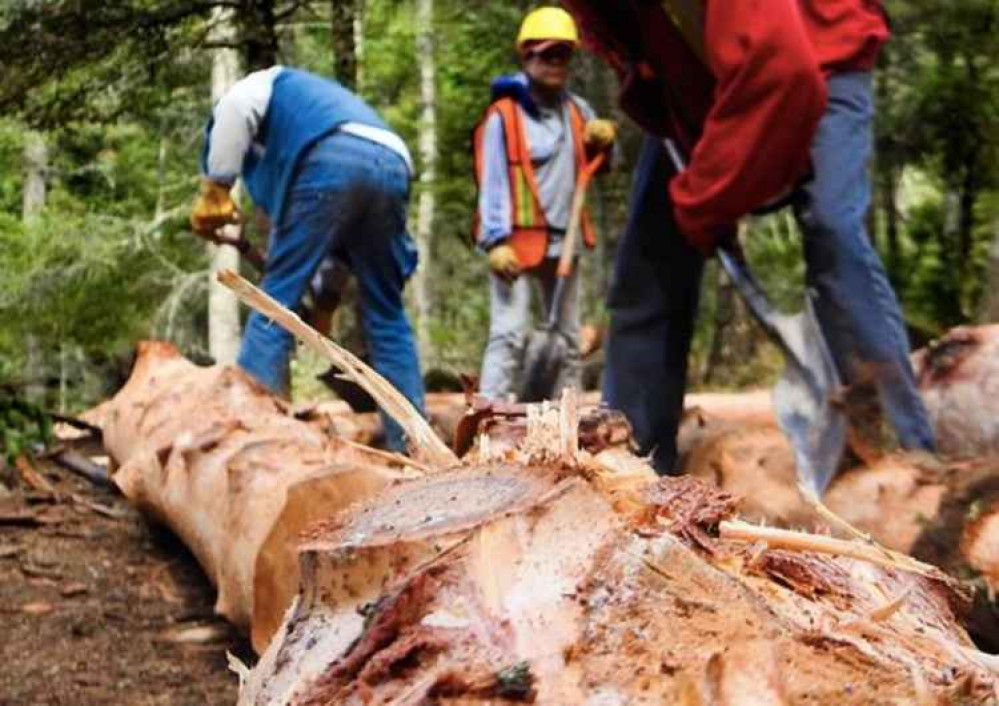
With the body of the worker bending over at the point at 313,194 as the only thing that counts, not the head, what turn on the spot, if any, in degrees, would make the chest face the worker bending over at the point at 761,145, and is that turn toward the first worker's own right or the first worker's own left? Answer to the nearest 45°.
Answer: approximately 180°

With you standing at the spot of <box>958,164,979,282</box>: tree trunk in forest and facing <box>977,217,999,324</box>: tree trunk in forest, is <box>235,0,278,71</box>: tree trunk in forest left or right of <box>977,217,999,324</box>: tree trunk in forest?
right

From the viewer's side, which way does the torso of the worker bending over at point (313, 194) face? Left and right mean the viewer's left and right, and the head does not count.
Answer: facing away from the viewer and to the left of the viewer

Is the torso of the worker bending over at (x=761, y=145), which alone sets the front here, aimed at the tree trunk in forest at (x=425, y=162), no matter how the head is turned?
no

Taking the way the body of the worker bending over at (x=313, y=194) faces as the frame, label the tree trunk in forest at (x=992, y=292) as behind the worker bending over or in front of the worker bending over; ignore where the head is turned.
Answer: behind

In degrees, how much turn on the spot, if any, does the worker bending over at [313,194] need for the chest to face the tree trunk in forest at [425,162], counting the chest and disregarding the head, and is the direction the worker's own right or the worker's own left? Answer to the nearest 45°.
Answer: approximately 45° to the worker's own right

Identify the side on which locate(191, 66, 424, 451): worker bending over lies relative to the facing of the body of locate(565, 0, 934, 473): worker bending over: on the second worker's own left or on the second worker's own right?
on the second worker's own right

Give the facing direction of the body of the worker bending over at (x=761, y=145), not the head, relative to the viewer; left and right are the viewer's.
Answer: facing the viewer and to the left of the viewer

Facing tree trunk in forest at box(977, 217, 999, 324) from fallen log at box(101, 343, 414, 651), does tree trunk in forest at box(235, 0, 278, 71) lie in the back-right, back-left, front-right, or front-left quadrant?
front-left

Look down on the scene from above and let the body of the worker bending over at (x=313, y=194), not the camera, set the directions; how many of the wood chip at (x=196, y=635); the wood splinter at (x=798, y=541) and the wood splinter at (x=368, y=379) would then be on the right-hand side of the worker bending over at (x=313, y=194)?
0

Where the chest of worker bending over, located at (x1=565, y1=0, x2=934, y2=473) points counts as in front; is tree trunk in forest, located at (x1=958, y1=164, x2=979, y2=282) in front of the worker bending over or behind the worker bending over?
behind

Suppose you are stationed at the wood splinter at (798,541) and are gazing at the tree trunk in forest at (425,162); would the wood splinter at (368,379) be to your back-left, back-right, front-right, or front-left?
front-left

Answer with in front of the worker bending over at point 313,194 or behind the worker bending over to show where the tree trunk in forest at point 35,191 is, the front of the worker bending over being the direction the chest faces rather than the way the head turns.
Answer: in front

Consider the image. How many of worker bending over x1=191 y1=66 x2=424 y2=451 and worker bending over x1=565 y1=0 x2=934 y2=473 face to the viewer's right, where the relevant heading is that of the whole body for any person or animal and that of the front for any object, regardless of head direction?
0

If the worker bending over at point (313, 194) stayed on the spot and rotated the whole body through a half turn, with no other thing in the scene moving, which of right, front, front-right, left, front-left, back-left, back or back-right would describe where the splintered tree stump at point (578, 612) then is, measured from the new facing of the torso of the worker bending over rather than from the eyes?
front-right

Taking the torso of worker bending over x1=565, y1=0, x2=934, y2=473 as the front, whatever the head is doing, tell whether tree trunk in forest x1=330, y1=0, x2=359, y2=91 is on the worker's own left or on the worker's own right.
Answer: on the worker's own right
